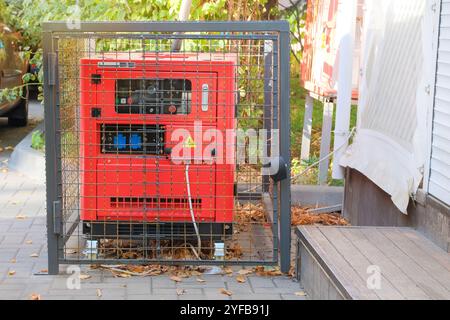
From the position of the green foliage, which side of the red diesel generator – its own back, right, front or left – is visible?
back

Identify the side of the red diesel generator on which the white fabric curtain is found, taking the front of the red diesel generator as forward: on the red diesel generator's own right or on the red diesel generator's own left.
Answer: on the red diesel generator's own left

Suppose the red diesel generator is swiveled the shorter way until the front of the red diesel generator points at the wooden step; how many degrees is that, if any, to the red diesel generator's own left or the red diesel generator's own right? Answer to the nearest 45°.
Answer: approximately 45° to the red diesel generator's own left

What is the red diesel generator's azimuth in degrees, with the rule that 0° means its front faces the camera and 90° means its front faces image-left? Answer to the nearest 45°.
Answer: approximately 0°

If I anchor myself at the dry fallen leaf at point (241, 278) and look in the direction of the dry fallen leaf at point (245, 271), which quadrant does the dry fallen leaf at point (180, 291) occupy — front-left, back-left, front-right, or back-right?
back-left

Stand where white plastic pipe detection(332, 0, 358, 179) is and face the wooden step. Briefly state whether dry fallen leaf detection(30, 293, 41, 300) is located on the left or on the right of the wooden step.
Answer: right
